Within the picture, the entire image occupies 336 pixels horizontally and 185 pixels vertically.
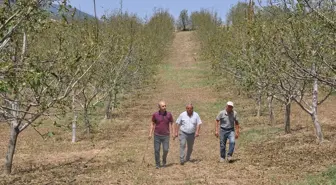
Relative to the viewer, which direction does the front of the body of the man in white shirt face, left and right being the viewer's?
facing the viewer
